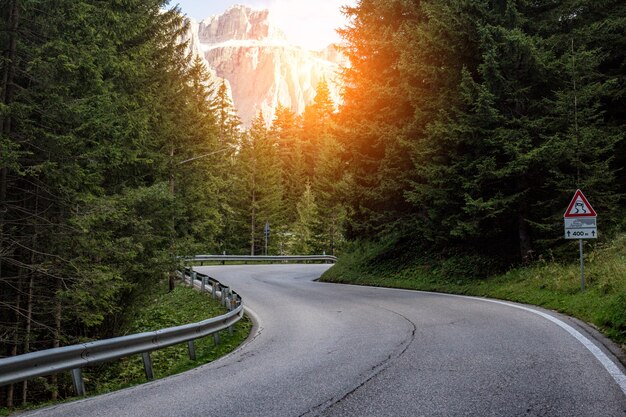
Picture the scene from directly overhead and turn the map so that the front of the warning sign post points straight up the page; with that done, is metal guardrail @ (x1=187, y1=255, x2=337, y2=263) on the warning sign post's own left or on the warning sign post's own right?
on the warning sign post's own right

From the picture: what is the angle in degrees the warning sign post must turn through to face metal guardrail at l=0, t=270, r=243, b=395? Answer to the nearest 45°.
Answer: approximately 45° to its right

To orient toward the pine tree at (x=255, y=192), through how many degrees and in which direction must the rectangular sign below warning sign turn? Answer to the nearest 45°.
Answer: approximately 135° to its right

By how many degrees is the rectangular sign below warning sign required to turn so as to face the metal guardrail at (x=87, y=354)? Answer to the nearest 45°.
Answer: approximately 45° to its right

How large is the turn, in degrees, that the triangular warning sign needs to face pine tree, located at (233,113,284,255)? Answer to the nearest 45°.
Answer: approximately 135° to its right

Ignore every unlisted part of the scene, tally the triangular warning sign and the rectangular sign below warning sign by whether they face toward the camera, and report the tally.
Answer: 2

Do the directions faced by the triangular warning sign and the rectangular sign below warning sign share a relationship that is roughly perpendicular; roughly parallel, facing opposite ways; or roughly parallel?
roughly parallel

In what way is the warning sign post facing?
toward the camera

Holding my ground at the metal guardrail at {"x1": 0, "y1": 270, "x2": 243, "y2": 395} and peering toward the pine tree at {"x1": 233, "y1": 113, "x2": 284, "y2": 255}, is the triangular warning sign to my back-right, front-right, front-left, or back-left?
front-right

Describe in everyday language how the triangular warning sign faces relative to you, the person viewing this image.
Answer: facing the viewer

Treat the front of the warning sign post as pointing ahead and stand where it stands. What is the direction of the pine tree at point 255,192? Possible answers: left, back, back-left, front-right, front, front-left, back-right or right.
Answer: back-right
